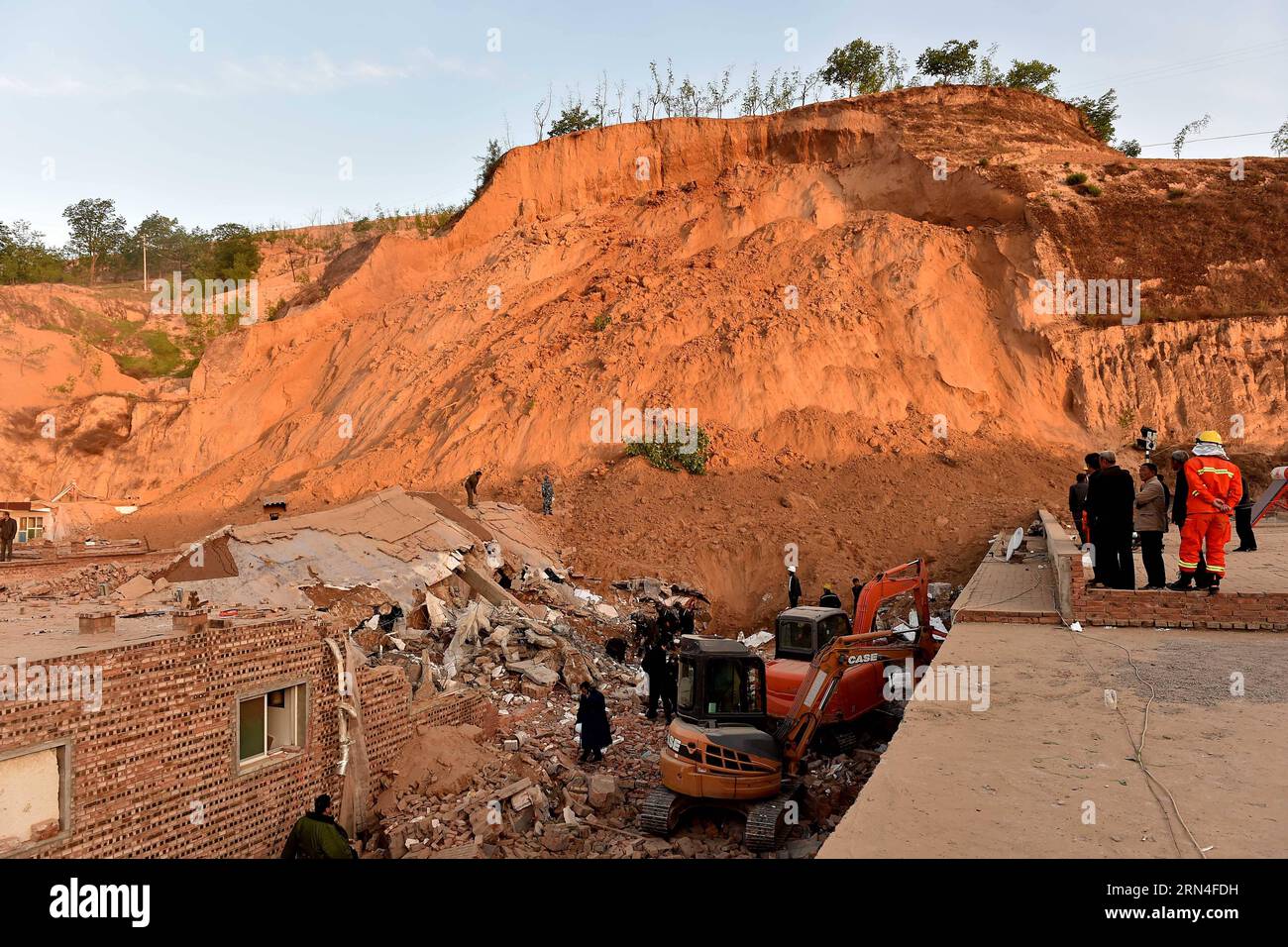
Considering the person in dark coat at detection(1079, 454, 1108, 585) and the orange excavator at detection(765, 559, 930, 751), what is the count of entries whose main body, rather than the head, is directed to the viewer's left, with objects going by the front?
1

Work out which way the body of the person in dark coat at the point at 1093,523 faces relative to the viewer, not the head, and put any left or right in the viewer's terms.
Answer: facing to the left of the viewer

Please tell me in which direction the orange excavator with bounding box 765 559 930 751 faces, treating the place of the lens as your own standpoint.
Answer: facing away from the viewer and to the right of the viewer

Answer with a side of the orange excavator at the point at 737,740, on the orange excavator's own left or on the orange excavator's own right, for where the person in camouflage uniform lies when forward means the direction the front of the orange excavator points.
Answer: on the orange excavator's own left

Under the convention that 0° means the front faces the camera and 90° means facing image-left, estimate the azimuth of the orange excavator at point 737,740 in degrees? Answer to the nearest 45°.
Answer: approximately 225°

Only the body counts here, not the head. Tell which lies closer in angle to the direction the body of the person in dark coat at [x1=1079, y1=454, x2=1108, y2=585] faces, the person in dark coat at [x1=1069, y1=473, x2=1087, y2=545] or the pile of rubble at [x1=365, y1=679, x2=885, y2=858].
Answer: the pile of rubble

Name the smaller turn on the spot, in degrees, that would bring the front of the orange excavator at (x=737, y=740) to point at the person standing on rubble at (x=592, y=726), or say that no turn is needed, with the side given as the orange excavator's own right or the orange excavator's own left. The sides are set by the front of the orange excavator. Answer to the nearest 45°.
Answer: approximately 90° to the orange excavator's own left

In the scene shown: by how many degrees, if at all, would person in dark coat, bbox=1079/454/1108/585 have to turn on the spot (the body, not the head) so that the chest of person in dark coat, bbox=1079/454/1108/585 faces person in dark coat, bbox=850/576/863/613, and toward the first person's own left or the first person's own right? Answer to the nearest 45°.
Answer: approximately 45° to the first person's own right

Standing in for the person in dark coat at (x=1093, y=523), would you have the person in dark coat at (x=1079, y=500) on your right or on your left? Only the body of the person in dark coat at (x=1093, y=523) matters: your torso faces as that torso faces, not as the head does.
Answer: on your right
